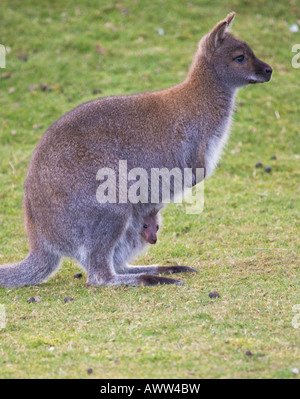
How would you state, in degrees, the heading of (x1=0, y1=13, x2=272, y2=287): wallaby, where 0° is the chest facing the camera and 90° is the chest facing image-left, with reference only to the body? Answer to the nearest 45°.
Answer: approximately 270°
